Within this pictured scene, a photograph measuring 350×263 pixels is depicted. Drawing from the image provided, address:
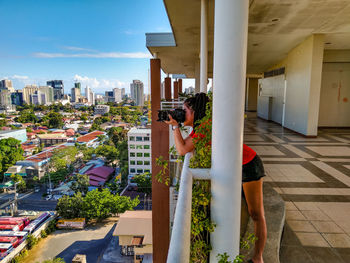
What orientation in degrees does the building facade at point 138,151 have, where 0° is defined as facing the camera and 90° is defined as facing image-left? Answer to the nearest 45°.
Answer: approximately 0°

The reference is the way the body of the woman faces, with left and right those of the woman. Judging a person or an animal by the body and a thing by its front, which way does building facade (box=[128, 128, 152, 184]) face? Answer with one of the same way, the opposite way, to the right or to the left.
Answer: to the left

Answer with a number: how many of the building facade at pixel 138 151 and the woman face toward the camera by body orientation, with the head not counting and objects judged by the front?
1

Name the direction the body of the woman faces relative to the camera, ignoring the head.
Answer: to the viewer's left

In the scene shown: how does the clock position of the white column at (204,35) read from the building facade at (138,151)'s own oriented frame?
The white column is roughly at 12 o'clock from the building facade.

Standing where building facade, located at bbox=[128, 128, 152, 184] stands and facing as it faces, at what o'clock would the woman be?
The woman is roughly at 12 o'clock from the building facade.

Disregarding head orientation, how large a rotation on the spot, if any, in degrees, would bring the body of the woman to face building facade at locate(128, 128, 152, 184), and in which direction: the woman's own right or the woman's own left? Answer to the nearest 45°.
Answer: approximately 90° to the woman's own right

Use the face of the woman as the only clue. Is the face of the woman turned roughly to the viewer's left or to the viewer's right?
to the viewer's left
